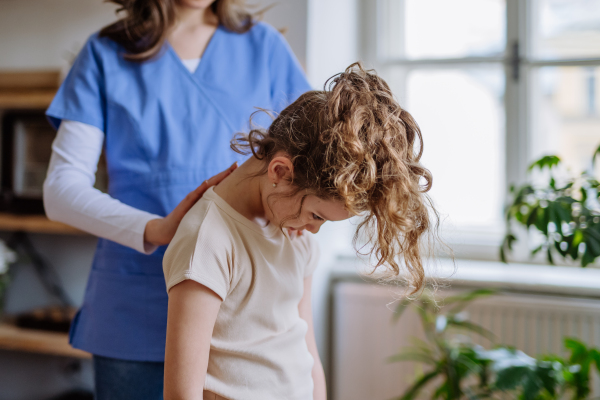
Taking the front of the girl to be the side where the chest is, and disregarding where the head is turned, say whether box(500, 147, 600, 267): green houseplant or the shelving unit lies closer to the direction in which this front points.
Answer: the green houseplant

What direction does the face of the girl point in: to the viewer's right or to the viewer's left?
to the viewer's right

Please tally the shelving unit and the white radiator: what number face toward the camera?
2

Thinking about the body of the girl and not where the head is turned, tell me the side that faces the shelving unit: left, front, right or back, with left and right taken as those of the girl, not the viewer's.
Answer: back

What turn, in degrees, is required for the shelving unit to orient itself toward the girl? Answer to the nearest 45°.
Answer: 0° — it already faces them
